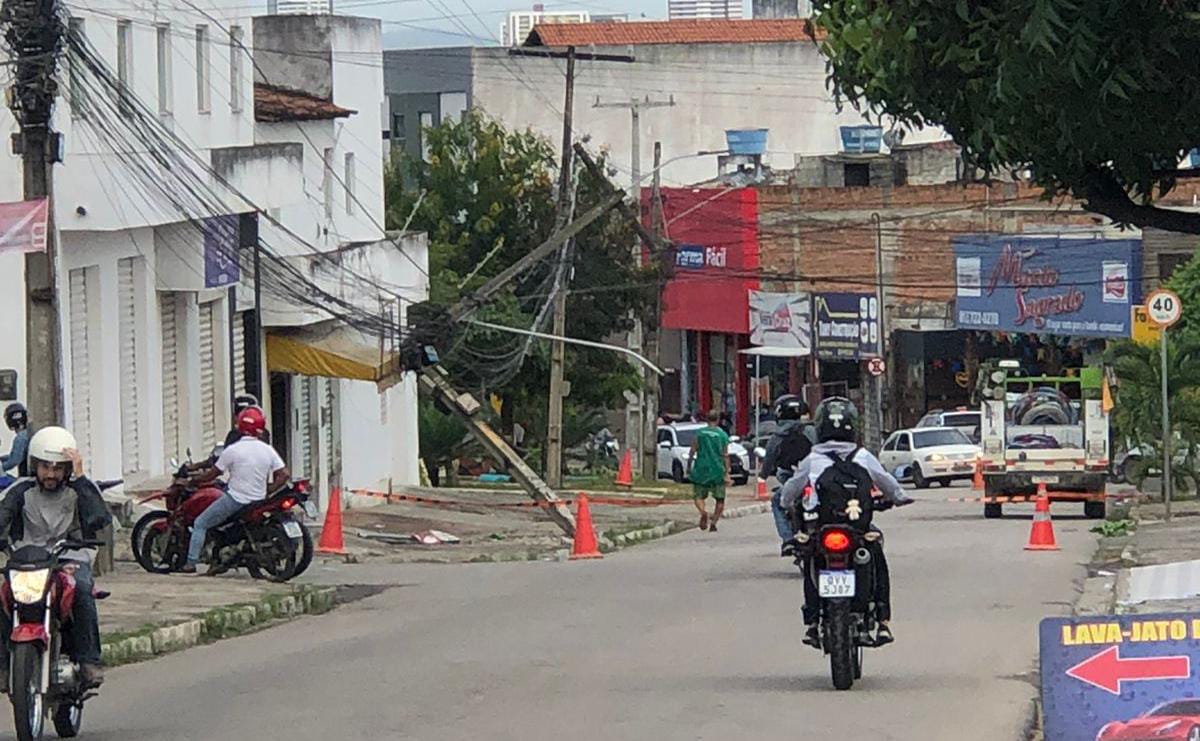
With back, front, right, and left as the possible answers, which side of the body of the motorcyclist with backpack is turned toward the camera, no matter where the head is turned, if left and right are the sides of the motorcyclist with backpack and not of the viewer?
back

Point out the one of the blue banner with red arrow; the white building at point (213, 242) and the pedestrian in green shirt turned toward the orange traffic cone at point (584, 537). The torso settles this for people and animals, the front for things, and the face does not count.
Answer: the white building

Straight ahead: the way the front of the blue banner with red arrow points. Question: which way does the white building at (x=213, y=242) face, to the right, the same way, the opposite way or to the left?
to the left
